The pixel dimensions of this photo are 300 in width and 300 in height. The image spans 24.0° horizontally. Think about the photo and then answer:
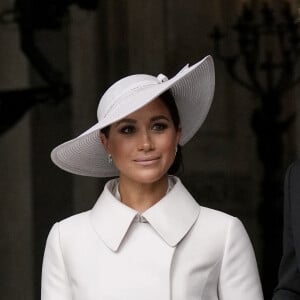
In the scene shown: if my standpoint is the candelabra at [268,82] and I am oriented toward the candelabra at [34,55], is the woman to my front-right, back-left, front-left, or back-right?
front-left

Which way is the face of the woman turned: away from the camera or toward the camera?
toward the camera

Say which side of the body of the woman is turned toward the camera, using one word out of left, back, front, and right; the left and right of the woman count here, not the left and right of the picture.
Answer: front

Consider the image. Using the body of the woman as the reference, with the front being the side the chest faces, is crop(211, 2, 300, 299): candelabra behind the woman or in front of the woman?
behind

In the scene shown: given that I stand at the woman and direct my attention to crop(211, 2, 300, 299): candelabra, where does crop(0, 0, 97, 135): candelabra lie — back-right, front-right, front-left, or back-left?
front-left

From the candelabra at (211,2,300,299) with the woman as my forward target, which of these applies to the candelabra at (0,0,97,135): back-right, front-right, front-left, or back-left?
front-right

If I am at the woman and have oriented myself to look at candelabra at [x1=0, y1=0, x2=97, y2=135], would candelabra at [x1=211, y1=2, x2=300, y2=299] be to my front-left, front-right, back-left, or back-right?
front-right

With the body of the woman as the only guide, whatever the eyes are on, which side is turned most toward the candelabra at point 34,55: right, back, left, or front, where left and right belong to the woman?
back
